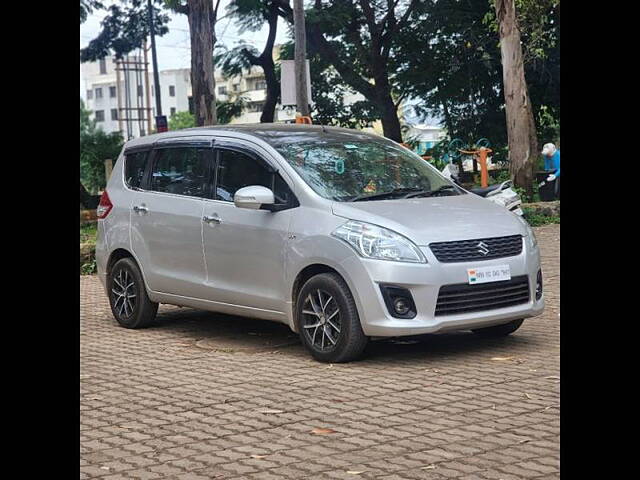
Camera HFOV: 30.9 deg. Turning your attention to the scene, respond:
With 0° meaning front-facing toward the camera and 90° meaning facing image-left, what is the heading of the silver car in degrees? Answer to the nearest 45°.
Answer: approximately 315°
